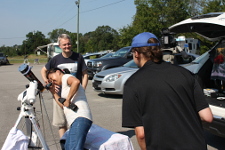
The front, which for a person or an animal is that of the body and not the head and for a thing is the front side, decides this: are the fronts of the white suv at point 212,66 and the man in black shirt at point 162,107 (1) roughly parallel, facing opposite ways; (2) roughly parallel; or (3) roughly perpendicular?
roughly perpendicular

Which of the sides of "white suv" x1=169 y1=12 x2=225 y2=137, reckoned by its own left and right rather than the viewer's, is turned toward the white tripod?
back

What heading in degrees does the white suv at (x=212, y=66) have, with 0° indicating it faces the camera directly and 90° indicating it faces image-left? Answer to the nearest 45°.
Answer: approximately 225°

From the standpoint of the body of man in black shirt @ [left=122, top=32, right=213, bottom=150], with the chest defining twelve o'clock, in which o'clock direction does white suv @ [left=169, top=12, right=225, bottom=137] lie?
The white suv is roughly at 2 o'clock from the man in black shirt.

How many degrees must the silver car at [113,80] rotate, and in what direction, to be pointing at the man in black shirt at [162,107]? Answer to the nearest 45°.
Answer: approximately 45° to its left

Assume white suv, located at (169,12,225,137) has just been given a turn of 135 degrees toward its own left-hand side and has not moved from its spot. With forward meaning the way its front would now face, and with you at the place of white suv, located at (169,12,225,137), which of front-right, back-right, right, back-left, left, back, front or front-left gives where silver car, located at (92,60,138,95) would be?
front-right

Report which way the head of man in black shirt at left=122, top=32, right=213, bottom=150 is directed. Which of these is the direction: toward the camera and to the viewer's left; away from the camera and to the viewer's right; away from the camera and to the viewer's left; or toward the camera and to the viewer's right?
away from the camera and to the viewer's left
